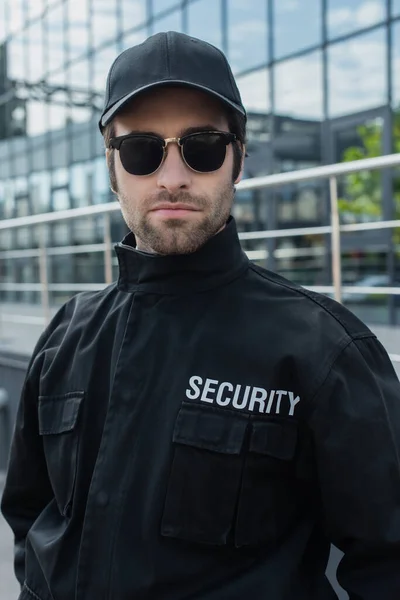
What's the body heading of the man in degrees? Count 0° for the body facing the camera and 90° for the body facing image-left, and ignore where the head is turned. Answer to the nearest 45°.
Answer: approximately 45°

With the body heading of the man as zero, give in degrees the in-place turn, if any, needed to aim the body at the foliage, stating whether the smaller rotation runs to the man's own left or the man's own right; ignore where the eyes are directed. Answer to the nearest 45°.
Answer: approximately 135° to the man's own right
